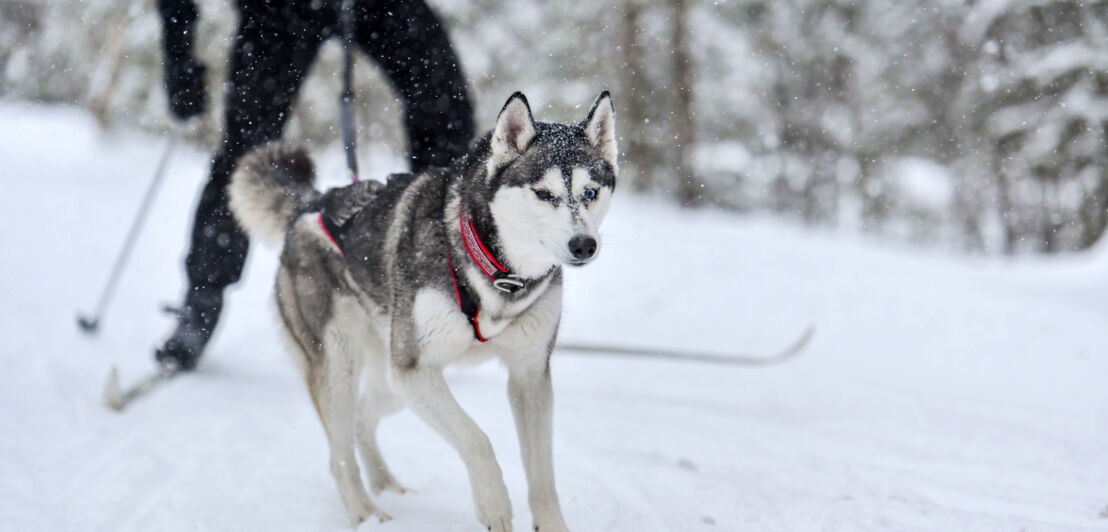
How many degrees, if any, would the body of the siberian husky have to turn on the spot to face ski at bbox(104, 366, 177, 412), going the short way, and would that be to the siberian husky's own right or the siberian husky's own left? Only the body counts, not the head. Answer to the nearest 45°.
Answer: approximately 180°

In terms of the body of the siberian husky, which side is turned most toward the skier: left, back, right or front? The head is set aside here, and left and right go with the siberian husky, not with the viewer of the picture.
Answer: back

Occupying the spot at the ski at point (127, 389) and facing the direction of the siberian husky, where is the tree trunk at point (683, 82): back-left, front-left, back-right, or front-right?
back-left

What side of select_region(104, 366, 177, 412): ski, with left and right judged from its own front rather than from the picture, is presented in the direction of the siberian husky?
left

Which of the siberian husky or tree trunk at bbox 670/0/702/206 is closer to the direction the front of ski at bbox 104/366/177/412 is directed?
the siberian husky

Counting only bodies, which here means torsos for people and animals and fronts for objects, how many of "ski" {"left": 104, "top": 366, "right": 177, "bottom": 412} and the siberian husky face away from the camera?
0

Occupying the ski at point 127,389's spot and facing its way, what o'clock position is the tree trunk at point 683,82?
The tree trunk is roughly at 6 o'clock from the ski.

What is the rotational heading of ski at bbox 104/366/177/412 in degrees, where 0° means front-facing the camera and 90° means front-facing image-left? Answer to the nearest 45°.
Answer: approximately 45°

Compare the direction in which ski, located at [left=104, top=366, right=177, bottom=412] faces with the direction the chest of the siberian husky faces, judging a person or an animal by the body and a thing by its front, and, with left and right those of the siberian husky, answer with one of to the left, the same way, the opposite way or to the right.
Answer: to the right
